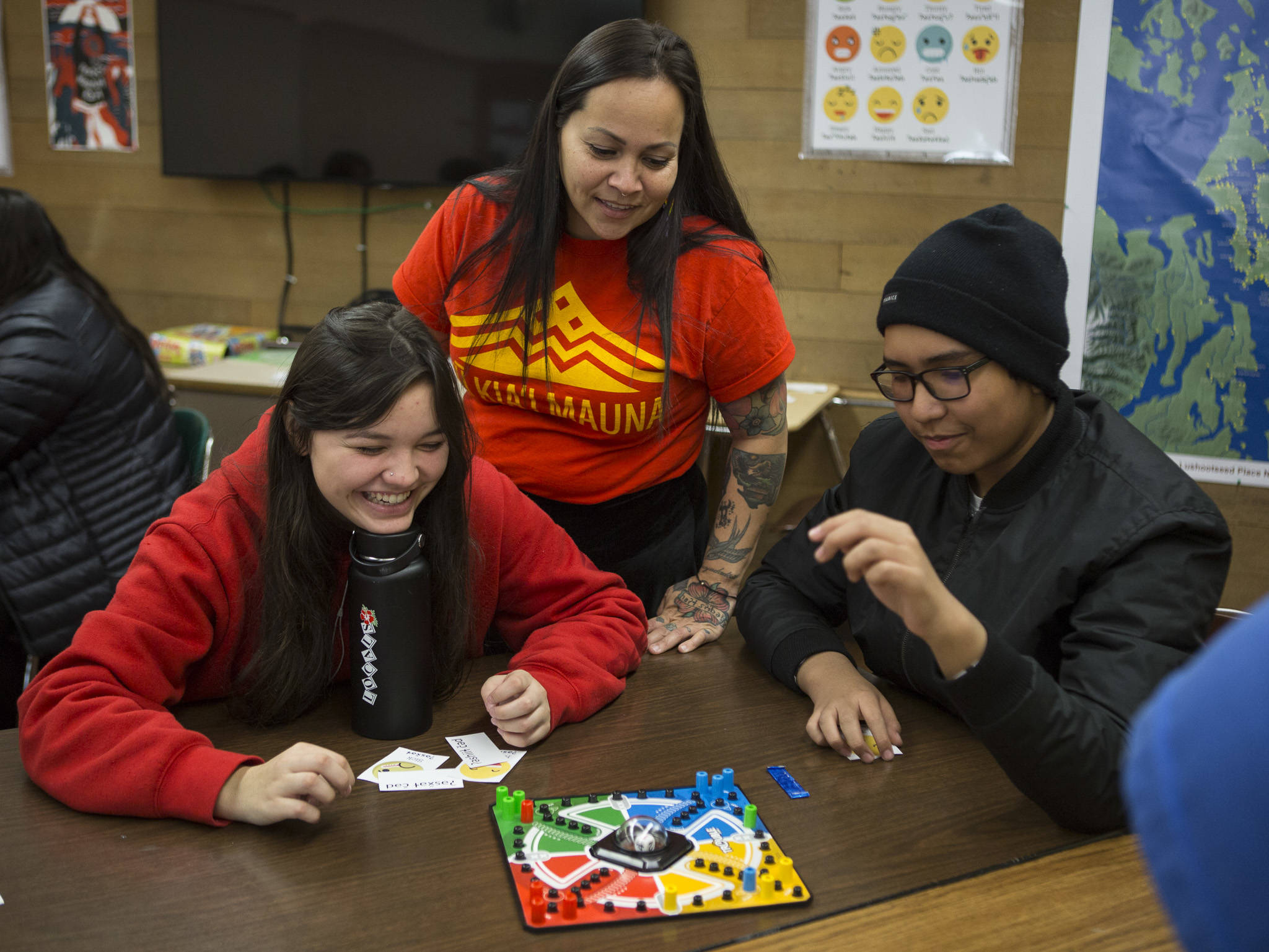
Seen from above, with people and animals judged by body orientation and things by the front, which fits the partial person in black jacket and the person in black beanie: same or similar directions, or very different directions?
same or similar directions

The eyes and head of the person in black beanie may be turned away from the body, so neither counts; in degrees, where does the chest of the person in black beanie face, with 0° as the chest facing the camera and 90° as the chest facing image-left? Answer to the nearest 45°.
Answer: approximately 45°

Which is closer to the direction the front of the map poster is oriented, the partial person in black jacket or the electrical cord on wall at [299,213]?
the partial person in black jacket

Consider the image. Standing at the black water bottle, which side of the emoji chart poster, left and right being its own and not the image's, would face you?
front

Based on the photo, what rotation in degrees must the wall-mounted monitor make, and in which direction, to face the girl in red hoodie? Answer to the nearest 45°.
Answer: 0° — it already faces them

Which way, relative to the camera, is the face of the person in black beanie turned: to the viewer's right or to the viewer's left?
to the viewer's left

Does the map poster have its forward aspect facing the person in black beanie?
yes

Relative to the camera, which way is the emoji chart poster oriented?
toward the camera

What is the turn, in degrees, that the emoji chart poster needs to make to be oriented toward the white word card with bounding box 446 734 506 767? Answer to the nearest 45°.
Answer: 0° — it already faces it

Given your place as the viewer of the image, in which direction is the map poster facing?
facing the viewer

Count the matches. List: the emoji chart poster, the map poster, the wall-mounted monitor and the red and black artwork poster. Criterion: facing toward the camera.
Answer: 4

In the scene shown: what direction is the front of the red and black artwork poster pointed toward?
toward the camera

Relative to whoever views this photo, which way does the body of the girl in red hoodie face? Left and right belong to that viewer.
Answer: facing the viewer and to the right of the viewer

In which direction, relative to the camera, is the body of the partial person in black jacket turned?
to the viewer's left

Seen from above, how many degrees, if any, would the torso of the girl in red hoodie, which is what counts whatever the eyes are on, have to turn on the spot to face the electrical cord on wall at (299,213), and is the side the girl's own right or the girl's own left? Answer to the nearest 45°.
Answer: approximately 135° to the girl's own left
